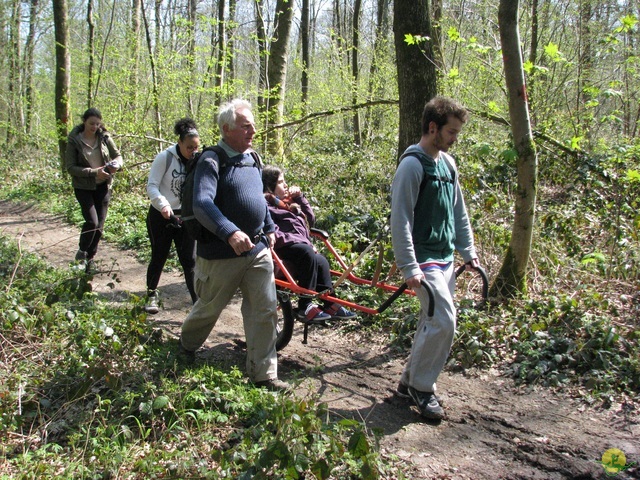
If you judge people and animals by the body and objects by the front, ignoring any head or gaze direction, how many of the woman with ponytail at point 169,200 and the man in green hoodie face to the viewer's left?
0

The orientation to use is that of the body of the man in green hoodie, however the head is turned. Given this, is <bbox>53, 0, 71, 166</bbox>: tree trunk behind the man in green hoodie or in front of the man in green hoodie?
behind

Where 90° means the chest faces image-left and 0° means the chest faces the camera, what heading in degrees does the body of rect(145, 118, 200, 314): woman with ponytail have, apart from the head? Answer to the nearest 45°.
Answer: approximately 315°

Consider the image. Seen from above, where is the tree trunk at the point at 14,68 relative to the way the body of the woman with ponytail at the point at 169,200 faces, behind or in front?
behind

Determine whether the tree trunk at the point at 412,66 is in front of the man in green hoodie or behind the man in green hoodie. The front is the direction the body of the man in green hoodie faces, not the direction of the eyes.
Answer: behind

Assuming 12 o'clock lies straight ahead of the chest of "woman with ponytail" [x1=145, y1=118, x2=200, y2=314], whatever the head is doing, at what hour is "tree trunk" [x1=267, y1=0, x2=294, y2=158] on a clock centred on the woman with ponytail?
The tree trunk is roughly at 8 o'clock from the woman with ponytail.

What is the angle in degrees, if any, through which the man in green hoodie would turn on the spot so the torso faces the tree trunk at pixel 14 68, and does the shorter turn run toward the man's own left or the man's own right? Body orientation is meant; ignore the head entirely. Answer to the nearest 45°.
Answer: approximately 180°

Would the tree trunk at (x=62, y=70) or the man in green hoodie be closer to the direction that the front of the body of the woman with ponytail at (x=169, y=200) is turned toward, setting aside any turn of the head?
the man in green hoodie

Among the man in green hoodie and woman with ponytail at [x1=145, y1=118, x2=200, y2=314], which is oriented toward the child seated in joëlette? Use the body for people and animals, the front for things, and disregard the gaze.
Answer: the woman with ponytail
